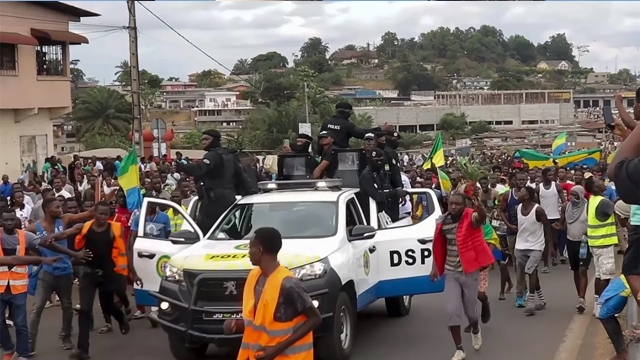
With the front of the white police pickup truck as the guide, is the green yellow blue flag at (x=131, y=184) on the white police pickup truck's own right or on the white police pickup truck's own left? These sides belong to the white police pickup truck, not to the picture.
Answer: on the white police pickup truck's own right

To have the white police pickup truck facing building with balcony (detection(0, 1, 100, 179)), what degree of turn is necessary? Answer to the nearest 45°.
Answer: approximately 90° to its right

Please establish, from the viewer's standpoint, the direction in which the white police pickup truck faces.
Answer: facing the viewer and to the left of the viewer

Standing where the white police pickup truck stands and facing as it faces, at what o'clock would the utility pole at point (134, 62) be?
The utility pole is roughly at 4 o'clock from the white police pickup truck.

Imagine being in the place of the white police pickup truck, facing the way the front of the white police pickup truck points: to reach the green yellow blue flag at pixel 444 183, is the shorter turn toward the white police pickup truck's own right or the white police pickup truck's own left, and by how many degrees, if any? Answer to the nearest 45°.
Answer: approximately 180°

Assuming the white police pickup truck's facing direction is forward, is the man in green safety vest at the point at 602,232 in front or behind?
behind

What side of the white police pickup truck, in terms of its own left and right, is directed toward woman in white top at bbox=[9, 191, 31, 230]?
right
